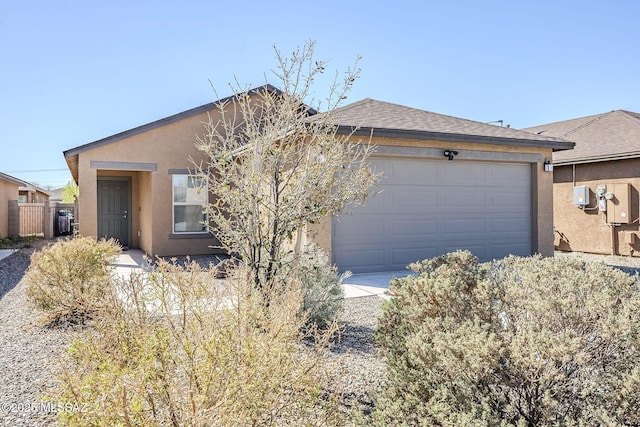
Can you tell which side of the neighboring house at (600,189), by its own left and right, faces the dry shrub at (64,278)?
right

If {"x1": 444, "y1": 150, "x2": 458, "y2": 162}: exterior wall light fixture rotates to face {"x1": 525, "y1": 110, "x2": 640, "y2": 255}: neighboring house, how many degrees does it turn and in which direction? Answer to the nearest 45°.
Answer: approximately 135° to its left

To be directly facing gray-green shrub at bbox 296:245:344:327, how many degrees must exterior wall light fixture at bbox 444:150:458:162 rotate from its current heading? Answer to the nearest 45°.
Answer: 0° — it already faces it

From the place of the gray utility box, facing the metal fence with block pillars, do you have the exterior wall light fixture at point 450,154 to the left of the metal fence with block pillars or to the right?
left

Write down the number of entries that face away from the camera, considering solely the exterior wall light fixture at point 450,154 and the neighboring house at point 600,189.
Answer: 0

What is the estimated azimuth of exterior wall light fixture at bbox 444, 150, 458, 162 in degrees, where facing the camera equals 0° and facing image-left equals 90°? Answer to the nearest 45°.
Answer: approximately 0°

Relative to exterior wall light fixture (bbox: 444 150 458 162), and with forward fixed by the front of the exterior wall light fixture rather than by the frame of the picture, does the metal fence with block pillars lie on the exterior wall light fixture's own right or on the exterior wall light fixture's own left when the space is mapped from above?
on the exterior wall light fixture's own right

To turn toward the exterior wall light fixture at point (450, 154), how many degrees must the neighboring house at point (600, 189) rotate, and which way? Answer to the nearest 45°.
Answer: approximately 90° to its right

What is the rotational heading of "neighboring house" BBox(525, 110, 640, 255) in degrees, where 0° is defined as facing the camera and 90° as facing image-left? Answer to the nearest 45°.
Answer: approximately 315°

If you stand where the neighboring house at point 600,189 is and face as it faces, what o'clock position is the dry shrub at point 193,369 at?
The dry shrub is roughly at 2 o'clock from the neighboring house.

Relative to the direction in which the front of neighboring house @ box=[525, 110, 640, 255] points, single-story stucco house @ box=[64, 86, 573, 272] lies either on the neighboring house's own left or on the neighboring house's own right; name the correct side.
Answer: on the neighboring house's own right

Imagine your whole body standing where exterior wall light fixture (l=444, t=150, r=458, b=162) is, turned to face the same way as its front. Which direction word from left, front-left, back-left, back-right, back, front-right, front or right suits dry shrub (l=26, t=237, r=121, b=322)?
front-right

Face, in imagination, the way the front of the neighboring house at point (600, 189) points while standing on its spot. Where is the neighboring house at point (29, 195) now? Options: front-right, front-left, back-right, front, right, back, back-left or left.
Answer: back-right
